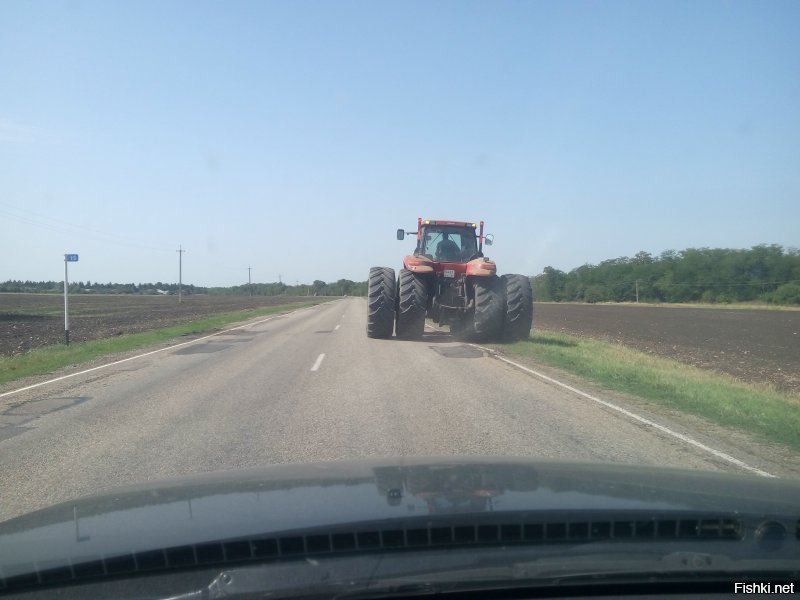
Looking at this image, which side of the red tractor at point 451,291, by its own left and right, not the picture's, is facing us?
back
